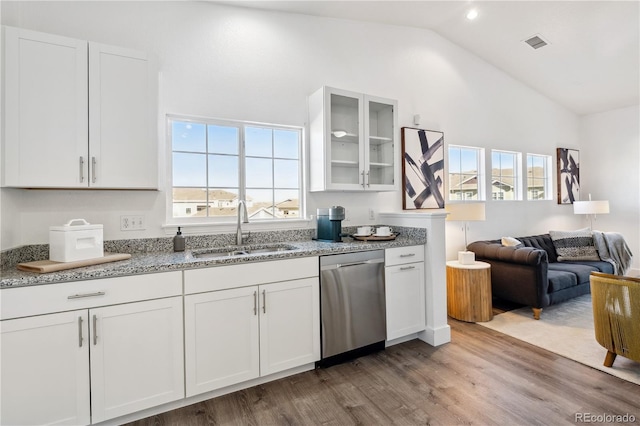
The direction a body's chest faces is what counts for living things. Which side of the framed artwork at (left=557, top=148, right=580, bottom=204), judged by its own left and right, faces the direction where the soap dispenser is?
right

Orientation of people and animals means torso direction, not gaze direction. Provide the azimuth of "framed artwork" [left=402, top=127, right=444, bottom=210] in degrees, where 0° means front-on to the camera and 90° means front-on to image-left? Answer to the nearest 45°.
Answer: approximately 315°

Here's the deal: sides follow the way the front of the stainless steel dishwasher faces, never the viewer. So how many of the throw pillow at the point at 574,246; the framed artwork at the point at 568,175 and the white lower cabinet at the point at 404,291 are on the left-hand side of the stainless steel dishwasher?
3

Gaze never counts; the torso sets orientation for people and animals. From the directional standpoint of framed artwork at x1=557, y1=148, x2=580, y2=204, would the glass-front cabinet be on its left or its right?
on its right

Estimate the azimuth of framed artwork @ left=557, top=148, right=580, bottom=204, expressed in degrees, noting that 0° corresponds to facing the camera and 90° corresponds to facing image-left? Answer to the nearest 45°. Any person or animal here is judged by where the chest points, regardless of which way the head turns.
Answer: approximately 315°

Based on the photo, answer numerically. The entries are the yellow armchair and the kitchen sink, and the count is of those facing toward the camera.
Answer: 1
